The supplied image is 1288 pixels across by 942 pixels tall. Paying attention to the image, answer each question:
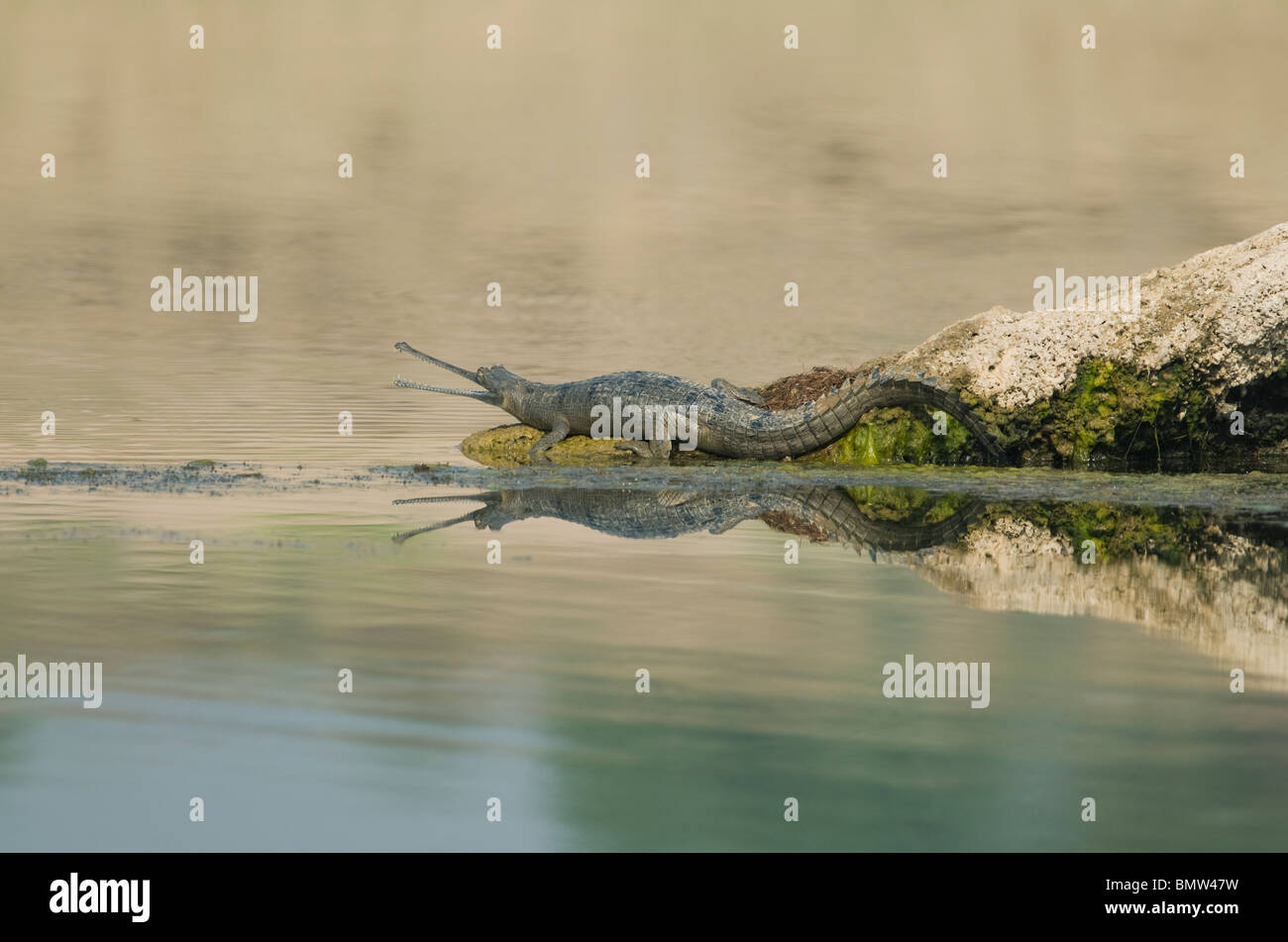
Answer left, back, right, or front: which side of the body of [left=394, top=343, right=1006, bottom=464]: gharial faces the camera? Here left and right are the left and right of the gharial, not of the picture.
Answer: left

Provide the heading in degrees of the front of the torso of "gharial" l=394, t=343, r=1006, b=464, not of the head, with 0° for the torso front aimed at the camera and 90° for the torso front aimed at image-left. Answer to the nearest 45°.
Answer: approximately 90°
